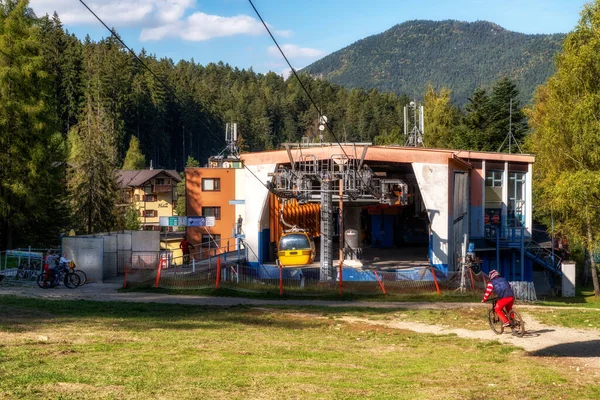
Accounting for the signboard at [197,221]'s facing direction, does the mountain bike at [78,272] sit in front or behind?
in front

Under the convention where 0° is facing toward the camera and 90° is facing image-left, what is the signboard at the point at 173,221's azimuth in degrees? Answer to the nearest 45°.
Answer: approximately 0°

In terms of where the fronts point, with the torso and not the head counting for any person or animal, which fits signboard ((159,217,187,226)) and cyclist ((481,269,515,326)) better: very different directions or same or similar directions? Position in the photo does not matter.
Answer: very different directions

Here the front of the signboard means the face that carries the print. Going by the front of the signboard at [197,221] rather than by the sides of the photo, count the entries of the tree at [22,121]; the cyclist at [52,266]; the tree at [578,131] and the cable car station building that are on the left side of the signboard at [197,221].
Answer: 2

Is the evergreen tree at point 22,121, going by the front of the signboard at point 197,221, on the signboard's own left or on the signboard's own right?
on the signboard's own right

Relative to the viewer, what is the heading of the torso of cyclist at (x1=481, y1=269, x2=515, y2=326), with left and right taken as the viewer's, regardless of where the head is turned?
facing away from the viewer and to the left of the viewer

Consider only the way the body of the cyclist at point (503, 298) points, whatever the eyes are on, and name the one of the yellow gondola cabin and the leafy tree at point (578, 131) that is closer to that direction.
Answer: the yellow gondola cabin

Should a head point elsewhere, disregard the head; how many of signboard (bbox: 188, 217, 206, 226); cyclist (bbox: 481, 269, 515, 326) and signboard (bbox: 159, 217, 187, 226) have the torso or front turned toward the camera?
2
